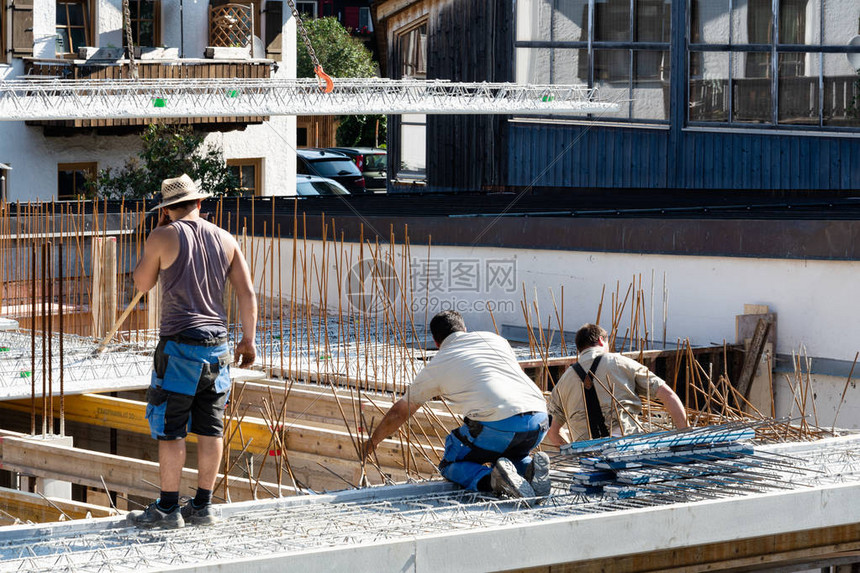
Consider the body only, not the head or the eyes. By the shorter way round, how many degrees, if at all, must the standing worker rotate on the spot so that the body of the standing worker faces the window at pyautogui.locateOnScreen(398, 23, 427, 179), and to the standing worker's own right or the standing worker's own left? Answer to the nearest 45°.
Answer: approximately 45° to the standing worker's own right

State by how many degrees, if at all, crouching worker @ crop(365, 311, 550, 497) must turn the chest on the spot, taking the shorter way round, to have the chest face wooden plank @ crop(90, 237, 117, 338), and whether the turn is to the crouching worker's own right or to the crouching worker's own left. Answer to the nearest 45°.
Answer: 0° — they already face it

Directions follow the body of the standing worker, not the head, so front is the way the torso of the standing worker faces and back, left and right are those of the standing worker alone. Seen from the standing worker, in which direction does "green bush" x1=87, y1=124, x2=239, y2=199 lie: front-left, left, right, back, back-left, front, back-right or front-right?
front-right

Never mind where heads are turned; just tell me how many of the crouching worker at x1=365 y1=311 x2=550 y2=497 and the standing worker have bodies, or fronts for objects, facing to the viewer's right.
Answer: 0

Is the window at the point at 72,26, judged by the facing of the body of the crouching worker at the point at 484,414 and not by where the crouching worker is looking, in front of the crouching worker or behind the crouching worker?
in front

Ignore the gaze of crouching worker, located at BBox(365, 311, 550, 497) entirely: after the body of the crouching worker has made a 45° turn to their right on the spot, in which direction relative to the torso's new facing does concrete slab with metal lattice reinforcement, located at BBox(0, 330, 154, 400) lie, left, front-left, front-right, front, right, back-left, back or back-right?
front-left

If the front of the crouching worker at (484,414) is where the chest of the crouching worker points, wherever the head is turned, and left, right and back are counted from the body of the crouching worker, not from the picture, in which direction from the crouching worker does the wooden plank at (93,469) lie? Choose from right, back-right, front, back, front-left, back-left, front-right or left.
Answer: front

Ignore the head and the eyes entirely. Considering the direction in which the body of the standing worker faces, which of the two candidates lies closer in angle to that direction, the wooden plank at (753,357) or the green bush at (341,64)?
the green bush

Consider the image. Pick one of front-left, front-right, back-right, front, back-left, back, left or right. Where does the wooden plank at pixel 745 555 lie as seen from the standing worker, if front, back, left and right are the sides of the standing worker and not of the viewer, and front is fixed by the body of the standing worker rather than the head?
back-right

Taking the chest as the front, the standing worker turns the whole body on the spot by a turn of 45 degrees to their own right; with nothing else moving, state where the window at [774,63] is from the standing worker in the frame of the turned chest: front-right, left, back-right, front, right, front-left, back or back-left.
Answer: front-right

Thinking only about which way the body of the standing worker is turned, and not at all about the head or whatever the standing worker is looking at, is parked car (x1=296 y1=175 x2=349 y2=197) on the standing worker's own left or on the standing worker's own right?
on the standing worker's own right

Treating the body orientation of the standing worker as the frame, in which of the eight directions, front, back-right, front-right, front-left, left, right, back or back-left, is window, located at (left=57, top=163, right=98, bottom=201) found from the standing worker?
front-right

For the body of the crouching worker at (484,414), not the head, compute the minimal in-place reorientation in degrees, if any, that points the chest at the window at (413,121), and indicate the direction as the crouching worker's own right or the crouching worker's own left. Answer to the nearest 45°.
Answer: approximately 45° to the crouching worker's own right

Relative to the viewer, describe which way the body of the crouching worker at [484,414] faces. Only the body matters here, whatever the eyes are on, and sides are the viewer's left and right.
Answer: facing away from the viewer and to the left of the viewer

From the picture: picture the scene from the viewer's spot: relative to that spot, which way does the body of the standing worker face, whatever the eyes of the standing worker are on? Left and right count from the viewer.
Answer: facing away from the viewer and to the left of the viewer

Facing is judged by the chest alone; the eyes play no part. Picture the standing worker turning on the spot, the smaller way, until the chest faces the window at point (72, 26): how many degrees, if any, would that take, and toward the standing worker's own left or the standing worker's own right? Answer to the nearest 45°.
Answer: approximately 45° to the standing worker's own right

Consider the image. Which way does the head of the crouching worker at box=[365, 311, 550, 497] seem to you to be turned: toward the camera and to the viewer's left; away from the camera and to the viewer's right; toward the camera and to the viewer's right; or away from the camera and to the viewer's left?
away from the camera and to the viewer's left
